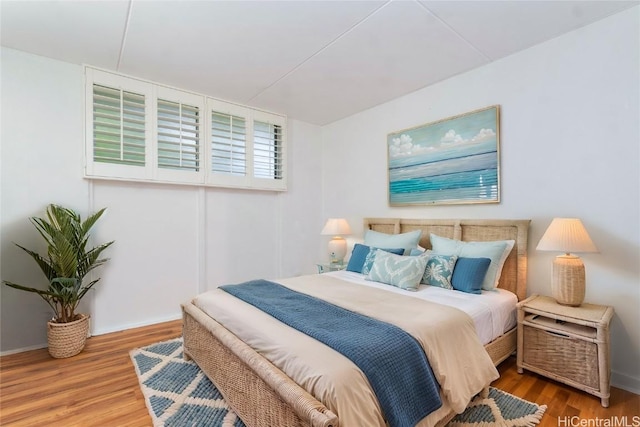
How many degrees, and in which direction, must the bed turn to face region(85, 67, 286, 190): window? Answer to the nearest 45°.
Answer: approximately 90° to its right

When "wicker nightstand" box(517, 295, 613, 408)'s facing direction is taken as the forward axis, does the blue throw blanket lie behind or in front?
in front

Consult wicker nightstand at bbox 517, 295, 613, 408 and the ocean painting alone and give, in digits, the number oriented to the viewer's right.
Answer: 0

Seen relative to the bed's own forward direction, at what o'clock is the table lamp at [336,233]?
The table lamp is roughly at 5 o'clock from the bed.

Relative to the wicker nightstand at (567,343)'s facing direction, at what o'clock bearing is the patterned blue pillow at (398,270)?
The patterned blue pillow is roughly at 3 o'clock from the wicker nightstand.

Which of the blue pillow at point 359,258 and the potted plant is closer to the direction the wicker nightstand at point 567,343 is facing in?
the potted plant

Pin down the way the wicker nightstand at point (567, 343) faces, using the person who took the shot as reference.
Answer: facing the viewer and to the left of the viewer

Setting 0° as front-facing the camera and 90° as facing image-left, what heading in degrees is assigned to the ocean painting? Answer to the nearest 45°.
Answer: approximately 45°

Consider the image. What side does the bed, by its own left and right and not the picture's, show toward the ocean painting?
back

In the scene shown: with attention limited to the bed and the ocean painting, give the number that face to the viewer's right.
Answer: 0

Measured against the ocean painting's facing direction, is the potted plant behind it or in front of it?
in front
